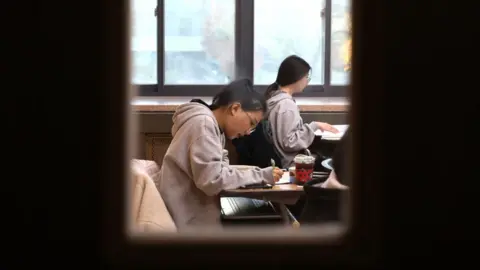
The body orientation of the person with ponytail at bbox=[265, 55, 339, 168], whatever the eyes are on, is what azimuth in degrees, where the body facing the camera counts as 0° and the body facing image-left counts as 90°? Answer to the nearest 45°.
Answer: approximately 270°

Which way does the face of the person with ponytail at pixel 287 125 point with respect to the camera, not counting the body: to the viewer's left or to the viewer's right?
to the viewer's right

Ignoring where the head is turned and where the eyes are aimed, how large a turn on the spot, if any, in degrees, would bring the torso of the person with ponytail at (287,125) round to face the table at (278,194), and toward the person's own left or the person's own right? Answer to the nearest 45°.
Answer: approximately 90° to the person's own right

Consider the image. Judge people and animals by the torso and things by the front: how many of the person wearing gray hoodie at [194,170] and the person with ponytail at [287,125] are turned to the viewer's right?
2

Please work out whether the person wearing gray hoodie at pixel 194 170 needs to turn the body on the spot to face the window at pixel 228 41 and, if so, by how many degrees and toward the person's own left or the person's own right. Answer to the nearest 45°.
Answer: approximately 90° to the person's own left

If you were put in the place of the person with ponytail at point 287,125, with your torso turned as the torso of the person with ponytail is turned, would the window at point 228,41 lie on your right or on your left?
on your left

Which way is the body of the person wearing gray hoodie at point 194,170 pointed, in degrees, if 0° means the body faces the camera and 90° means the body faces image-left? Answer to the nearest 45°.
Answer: approximately 270°
